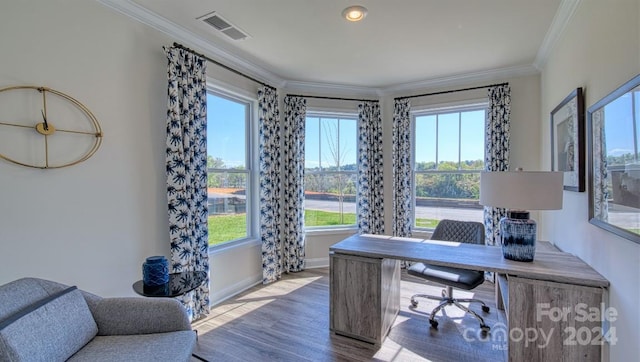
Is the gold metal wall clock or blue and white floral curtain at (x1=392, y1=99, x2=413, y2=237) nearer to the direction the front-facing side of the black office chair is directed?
the gold metal wall clock

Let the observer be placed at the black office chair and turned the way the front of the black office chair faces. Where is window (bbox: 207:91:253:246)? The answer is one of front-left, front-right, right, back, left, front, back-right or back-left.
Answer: front-right

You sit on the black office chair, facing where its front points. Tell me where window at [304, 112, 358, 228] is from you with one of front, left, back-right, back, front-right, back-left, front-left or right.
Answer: right

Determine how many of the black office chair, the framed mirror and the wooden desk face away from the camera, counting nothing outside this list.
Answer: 1

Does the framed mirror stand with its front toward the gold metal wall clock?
yes

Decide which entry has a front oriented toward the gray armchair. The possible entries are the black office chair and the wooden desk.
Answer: the black office chair

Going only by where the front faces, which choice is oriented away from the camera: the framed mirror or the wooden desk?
the wooden desk

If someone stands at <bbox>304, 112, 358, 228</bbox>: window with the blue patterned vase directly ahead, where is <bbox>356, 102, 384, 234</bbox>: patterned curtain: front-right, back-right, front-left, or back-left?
back-left

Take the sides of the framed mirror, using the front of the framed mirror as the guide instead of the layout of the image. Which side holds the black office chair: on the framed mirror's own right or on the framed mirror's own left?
on the framed mirror's own right

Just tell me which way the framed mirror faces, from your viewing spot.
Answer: facing the viewer and to the left of the viewer

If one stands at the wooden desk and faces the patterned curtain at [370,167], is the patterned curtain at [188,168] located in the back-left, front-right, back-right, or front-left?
front-left

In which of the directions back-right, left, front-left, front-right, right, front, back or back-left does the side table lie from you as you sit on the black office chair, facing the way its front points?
front

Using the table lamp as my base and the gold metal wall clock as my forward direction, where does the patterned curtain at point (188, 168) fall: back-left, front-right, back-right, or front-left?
front-right

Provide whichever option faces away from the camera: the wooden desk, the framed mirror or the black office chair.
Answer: the wooden desk

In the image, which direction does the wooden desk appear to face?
away from the camera
